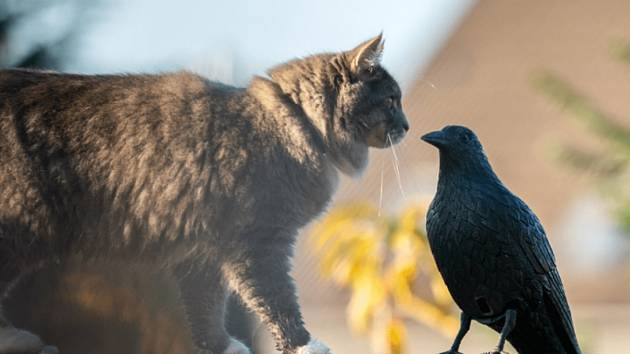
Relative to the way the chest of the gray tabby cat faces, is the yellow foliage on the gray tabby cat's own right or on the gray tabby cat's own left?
on the gray tabby cat's own left

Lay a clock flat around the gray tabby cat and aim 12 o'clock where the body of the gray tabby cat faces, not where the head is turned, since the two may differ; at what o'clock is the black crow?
The black crow is roughly at 1 o'clock from the gray tabby cat.

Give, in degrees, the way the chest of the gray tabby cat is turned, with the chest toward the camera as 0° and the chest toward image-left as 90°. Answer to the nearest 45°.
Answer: approximately 270°

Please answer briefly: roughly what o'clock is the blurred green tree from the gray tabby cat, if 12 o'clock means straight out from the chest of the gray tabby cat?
The blurred green tree is roughly at 10 o'clock from the gray tabby cat.
